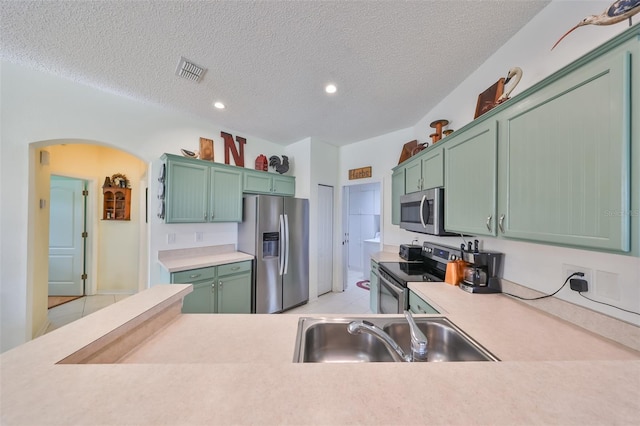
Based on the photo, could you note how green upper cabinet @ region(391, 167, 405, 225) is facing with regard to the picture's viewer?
facing to the left of the viewer

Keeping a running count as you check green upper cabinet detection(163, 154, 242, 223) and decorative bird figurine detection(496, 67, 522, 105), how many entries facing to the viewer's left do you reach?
1

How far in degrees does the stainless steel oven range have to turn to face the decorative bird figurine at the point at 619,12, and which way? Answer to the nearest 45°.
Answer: approximately 90° to its left

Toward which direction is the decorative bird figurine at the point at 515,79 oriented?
to the viewer's left

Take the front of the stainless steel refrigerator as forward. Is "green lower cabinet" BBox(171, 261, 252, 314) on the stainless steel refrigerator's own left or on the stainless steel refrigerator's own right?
on the stainless steel refrigerator's own right

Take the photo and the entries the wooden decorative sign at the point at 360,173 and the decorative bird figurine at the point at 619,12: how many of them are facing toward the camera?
1

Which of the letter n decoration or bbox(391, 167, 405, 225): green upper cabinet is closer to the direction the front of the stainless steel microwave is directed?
the letter n decoration

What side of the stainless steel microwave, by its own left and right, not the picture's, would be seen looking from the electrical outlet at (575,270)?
left
